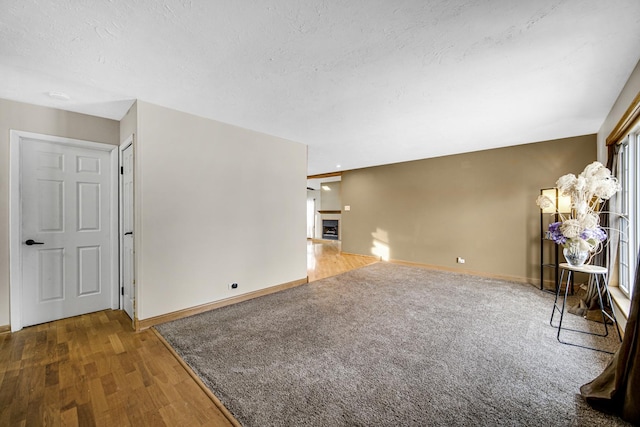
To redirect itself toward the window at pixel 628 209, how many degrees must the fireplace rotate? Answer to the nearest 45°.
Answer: approximately 45° to its left

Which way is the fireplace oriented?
toward the camera

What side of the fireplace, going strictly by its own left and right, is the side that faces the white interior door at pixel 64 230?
front

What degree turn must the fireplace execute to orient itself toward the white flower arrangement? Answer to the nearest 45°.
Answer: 0° — it already faces it

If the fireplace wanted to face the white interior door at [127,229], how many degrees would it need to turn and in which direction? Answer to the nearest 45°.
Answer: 0° — it already faces it

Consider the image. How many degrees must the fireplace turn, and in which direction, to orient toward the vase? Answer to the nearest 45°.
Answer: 0° — it already faces it

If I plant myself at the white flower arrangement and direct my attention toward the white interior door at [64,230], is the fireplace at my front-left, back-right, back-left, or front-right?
front-right

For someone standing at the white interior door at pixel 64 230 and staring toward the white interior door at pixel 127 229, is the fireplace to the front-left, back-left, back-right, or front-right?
front-left
